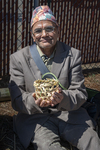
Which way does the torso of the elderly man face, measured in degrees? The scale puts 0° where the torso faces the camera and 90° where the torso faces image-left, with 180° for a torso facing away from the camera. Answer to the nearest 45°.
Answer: approximately 0°

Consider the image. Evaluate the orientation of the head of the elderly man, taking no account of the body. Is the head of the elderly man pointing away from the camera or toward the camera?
toward the camera
